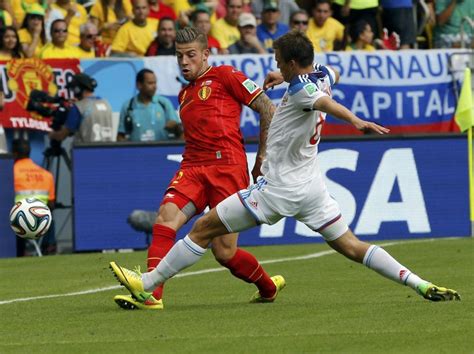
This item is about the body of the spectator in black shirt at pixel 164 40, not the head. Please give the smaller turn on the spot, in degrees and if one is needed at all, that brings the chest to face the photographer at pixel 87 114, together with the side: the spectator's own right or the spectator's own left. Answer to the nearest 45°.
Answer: approximately 45° to the spectator's own right

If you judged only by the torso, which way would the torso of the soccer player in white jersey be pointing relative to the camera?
to the viewer's left

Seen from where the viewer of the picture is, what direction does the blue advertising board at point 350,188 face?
facing the viewer

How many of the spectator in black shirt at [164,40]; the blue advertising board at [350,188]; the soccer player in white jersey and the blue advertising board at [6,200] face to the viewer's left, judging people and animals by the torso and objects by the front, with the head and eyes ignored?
1

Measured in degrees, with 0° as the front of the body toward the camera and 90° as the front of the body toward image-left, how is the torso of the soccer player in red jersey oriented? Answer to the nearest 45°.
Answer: approximately 45°

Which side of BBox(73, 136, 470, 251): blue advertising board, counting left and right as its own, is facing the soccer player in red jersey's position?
front

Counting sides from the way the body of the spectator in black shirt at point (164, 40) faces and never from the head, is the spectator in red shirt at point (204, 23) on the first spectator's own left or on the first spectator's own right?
on the first spectator's own left

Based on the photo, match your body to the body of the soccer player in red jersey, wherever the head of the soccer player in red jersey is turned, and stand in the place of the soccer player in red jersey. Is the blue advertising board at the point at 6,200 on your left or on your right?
on your right

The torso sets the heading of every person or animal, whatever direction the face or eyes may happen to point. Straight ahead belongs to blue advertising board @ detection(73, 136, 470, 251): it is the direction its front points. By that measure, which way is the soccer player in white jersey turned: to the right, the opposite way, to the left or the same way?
to the right

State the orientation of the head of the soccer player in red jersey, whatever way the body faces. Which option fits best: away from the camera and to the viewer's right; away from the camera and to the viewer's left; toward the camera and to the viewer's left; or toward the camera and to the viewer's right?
toward the camera and to the viewer's left

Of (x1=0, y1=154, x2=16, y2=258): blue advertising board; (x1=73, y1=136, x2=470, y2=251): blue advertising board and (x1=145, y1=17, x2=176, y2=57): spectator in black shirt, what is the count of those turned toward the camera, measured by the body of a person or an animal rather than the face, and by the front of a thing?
3

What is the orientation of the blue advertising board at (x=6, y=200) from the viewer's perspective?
toward the camera

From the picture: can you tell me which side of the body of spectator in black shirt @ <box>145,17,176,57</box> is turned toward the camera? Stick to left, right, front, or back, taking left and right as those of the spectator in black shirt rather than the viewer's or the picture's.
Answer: front
